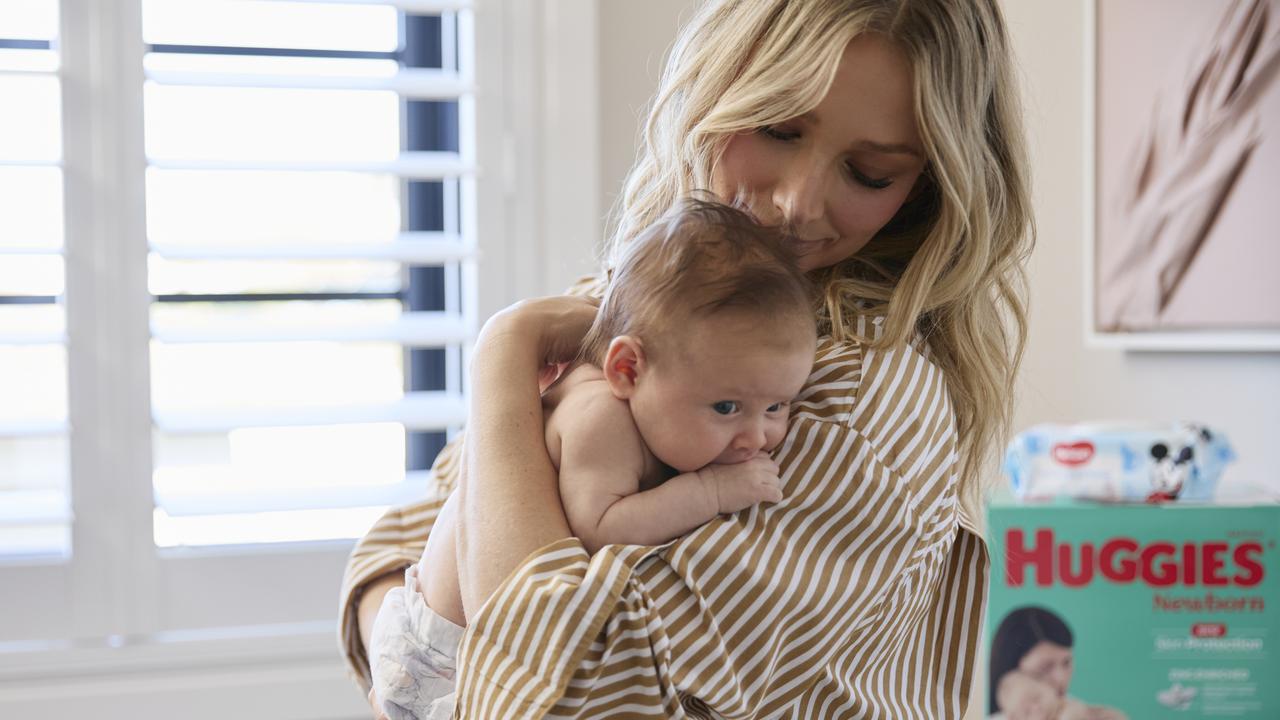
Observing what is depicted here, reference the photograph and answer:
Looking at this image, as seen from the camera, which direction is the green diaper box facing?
toward the camera

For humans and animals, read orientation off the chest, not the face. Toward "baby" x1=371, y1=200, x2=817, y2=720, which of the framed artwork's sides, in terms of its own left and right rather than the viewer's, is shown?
front

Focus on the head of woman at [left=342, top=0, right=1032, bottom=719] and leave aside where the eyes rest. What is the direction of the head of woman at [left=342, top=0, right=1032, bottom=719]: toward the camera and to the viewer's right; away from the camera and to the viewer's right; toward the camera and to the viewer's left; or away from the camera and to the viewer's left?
toward the camera and to the viewer's left

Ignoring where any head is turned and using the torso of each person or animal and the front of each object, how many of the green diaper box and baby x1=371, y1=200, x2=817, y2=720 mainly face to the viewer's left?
0

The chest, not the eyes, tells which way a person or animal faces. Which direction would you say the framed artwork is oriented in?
toward the camera

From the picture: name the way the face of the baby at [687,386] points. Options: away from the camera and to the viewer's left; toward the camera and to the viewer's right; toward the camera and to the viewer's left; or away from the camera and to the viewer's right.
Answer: toward the camera and to the viewer's right
